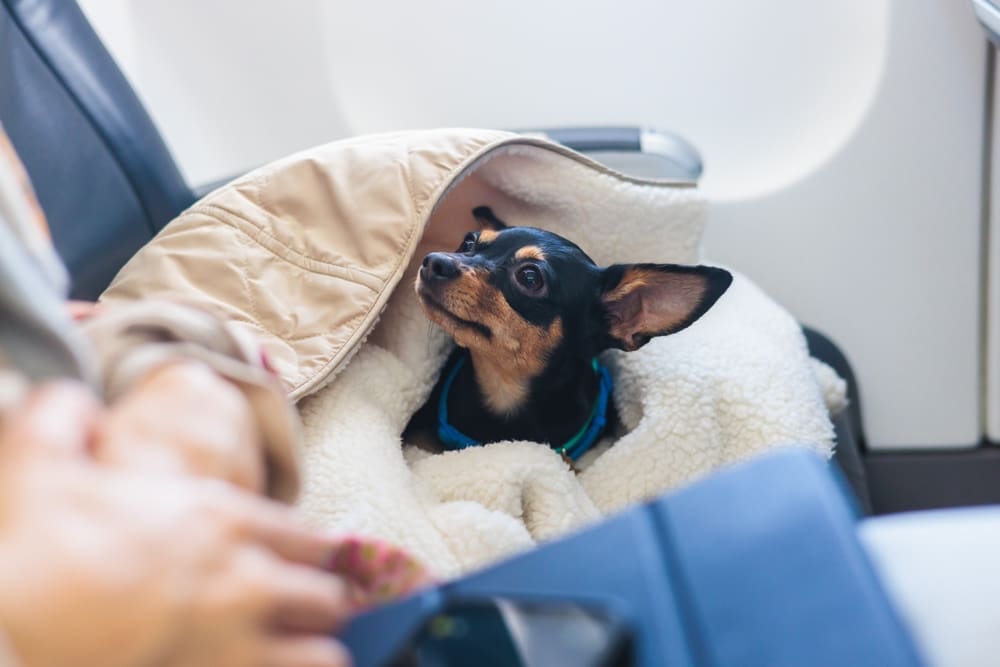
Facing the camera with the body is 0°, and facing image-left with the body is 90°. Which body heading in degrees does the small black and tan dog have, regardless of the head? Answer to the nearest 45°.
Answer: approximately 45°

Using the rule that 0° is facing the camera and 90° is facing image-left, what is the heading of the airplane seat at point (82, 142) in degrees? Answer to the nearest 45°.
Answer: approximately 270°

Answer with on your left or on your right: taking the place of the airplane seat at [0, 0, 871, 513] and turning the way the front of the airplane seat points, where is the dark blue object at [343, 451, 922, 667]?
on your right

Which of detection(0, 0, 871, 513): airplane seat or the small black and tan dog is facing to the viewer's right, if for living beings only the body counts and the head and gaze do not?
the airplane seat

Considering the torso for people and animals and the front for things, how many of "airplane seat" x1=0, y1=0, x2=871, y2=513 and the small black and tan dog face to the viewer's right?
1
